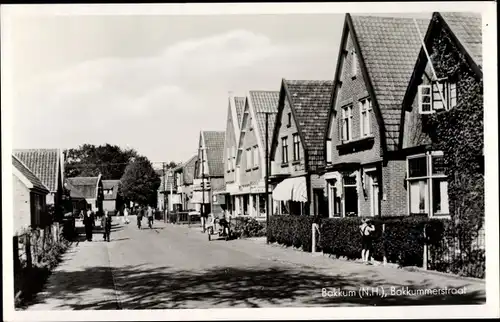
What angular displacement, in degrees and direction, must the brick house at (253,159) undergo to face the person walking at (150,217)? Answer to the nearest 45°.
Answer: approximately 45° to its right

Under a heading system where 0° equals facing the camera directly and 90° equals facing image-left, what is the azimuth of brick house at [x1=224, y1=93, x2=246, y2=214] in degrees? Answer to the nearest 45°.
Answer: approximately 45°

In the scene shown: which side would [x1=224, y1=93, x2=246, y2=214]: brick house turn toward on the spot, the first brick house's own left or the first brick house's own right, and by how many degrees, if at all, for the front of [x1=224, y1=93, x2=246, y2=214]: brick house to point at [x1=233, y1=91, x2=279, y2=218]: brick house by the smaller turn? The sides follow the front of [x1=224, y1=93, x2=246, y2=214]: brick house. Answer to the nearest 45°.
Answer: approximately 45° to the first brick house's own left
